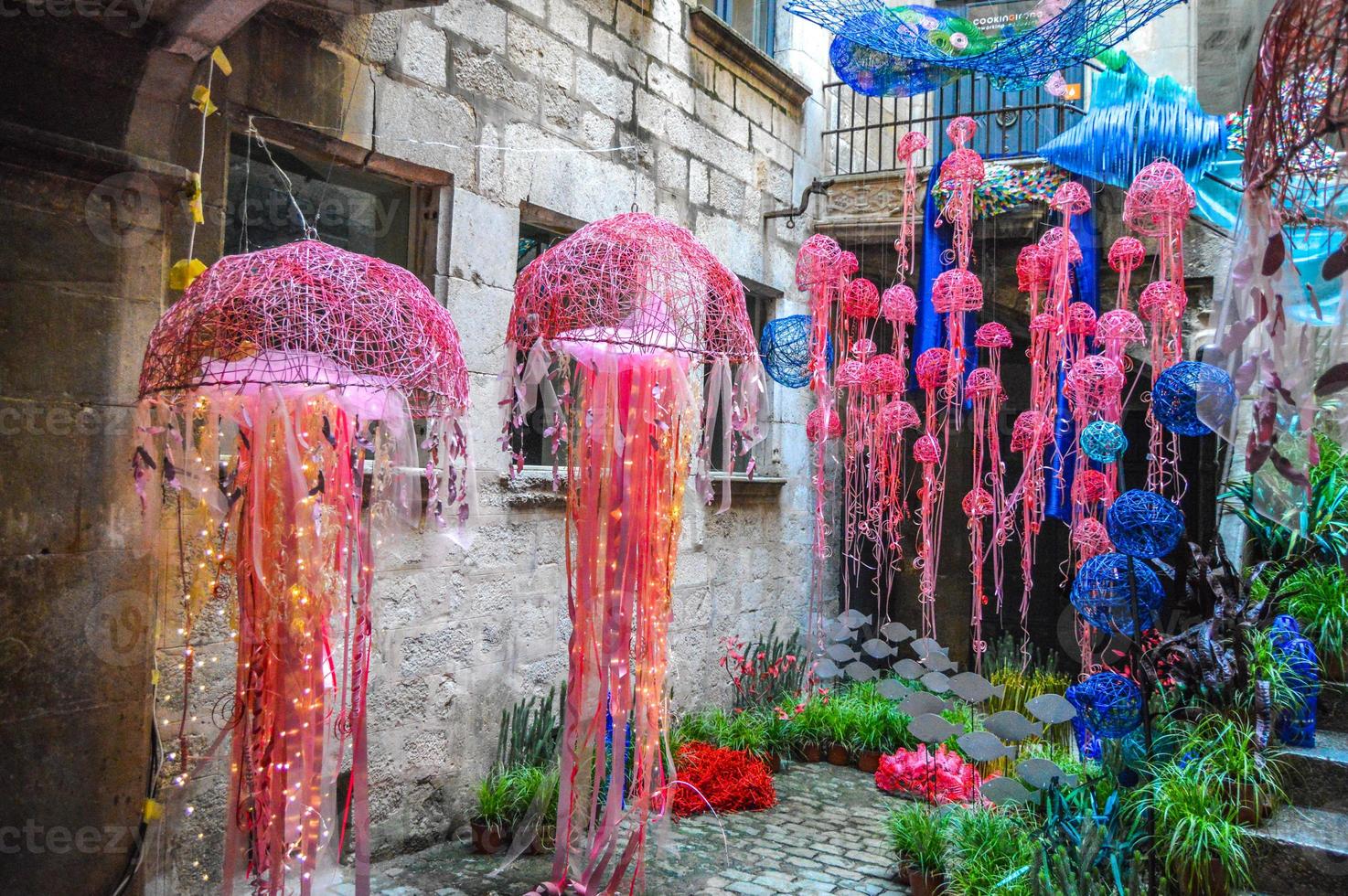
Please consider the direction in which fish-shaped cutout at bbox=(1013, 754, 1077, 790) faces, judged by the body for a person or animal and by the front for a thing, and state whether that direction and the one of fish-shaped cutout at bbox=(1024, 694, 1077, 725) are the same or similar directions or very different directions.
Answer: same or similar directions

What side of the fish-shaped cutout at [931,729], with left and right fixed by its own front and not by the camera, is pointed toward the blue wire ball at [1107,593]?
back

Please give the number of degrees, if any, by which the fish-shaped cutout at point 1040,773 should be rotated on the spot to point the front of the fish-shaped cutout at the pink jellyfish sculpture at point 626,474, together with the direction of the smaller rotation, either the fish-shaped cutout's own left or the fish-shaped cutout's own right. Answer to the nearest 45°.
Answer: approximately 45° to the fish-shaped cutout's own left

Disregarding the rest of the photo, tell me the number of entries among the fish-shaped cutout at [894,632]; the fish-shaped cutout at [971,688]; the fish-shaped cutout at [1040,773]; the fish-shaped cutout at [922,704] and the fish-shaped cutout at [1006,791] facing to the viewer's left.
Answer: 5

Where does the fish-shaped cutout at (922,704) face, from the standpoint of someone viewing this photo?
facing to the left of the viewer

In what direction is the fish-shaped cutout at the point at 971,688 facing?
to the viewer's left

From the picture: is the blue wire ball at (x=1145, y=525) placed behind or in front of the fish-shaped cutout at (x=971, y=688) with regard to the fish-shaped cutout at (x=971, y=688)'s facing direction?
behind

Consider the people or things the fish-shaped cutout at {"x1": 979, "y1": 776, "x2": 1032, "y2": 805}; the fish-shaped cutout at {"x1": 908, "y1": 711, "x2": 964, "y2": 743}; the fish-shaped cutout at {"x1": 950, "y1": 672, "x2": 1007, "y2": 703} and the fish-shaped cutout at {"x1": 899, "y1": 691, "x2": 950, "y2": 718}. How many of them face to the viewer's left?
4

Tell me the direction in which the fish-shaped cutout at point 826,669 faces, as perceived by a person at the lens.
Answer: facing to the left of the viewer

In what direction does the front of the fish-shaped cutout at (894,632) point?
to the viewer's left

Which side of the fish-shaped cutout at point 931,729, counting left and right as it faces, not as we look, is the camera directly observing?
left

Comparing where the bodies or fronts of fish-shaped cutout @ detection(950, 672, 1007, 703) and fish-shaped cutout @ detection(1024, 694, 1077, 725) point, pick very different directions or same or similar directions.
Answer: same or similar directions

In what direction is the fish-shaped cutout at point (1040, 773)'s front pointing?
to the viewer's left

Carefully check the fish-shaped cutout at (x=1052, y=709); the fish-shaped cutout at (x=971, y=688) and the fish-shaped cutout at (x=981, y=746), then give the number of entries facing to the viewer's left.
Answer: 3

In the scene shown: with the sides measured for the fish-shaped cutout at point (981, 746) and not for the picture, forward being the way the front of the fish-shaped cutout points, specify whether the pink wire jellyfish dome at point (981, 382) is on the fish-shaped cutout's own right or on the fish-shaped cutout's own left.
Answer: on the fish-shaped cutout's own right

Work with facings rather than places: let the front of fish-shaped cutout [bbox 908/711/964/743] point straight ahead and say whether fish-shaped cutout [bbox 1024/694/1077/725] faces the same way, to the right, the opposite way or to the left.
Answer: the same way

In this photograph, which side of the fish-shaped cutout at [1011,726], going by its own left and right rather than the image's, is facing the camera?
left

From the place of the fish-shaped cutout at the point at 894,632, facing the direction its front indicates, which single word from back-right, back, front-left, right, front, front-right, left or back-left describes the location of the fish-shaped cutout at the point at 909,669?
left

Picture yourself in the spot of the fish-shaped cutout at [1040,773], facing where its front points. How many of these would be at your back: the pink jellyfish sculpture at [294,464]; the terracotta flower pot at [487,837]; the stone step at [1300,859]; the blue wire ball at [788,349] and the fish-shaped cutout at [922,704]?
1
